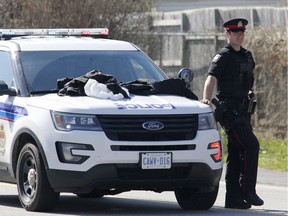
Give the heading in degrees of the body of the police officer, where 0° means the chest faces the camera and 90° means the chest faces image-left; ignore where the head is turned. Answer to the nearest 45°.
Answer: approximately 315°

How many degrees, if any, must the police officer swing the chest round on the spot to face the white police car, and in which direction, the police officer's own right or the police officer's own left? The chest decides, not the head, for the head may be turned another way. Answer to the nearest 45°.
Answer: approximately 90° to the police officer's own right

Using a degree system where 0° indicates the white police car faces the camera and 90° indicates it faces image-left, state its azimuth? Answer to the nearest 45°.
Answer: approximately 315°
